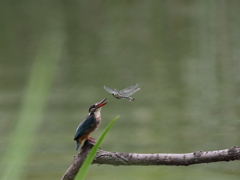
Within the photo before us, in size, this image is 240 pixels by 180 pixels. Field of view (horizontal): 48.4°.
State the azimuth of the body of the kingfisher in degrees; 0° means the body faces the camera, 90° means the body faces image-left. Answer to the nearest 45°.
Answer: approximately 270°
